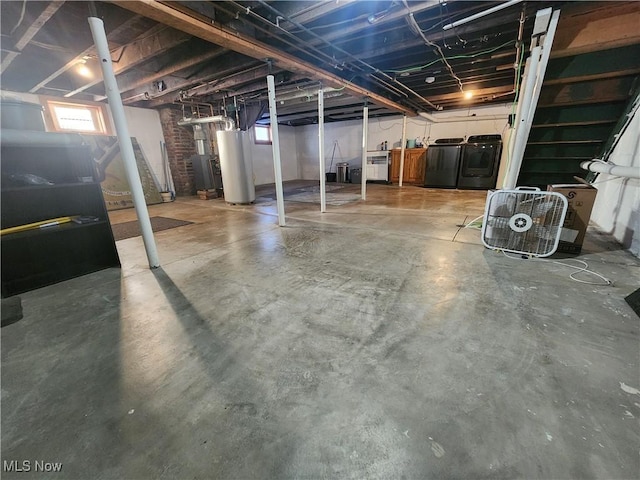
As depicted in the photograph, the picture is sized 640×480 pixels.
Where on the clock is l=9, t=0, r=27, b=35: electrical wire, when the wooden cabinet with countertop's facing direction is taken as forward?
The electrical wire is roughly at 1 o'clock from the wooden cabinet with countertop.

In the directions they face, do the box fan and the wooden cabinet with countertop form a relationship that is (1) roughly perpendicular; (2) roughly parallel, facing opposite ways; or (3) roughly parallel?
roughly parallel

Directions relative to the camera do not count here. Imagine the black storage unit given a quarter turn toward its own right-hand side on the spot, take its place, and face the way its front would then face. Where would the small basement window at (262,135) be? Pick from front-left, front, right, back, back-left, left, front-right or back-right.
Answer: back

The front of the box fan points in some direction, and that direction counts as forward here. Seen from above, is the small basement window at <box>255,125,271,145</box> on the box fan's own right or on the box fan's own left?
on the box fan's own right

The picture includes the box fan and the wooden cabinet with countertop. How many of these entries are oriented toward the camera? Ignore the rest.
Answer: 2

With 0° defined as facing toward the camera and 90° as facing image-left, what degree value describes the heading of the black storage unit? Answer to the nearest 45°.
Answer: approximately 315°

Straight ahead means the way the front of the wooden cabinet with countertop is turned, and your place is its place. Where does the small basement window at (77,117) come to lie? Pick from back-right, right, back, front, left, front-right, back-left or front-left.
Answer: front-right

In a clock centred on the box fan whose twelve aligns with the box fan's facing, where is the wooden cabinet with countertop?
The wooden cabinet with countertop is roughly at 5 o'clock from the box fan.

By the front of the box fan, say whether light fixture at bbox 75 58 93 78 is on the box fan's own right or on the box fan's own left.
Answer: on the box fan's own right

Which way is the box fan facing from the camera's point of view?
toward the camera

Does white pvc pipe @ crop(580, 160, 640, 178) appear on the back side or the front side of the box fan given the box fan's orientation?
on the back side

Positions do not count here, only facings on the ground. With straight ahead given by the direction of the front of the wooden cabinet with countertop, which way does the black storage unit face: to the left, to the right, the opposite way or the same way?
to the left

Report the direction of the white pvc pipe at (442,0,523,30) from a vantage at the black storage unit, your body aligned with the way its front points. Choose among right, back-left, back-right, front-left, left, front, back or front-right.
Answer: front
